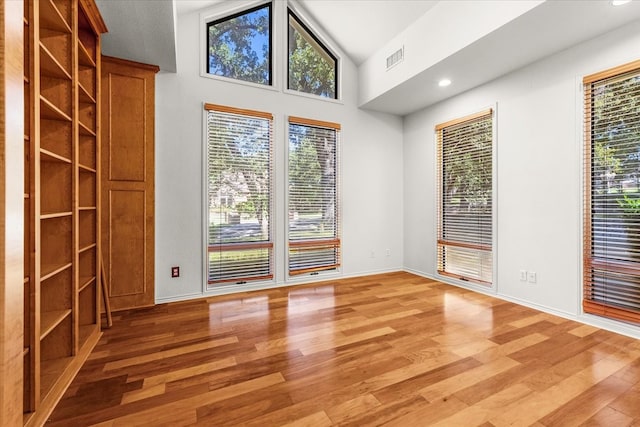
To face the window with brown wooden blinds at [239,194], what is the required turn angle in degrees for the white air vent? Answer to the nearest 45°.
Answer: approximately 45° to its right

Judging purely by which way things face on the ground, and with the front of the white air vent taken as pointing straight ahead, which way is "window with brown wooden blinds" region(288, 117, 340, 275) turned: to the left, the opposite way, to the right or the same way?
to the left

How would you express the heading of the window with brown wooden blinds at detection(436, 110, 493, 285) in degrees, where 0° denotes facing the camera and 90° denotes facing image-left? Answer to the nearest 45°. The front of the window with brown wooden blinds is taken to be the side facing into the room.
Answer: approximately 45°

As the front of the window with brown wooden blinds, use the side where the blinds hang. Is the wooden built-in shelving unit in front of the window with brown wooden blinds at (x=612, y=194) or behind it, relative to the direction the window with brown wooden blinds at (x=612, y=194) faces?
in front

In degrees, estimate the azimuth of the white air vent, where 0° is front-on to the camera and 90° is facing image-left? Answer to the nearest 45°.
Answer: approximately 45°

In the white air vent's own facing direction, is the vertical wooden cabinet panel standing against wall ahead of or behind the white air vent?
ahead

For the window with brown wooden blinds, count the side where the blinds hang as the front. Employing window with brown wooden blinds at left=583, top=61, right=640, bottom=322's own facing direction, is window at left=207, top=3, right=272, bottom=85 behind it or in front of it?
in front
